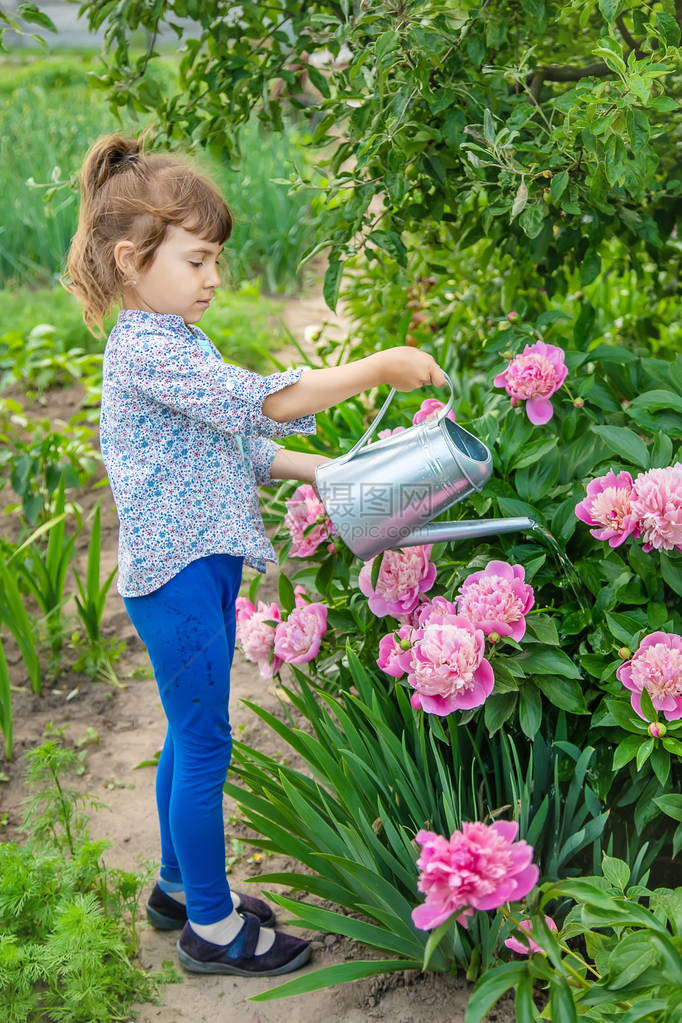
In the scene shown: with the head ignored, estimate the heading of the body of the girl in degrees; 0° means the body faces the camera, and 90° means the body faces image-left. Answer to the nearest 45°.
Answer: approximately 270°

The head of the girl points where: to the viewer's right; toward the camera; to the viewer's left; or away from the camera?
to the viewer's right
